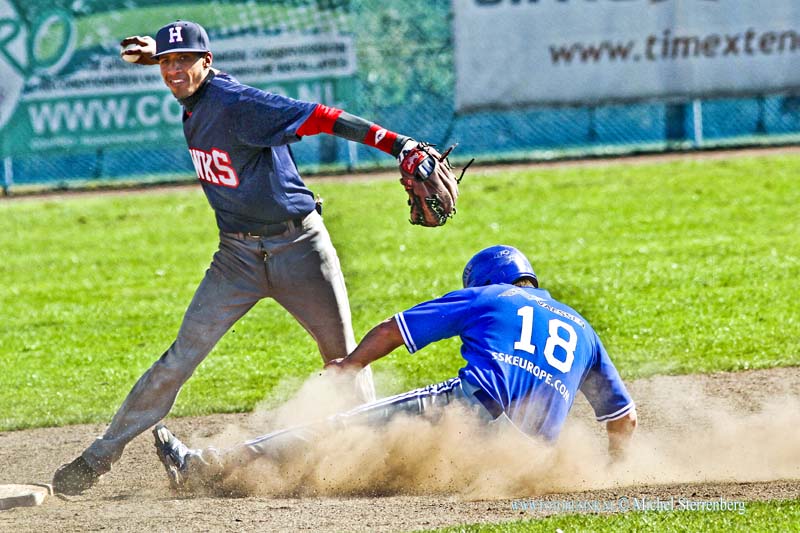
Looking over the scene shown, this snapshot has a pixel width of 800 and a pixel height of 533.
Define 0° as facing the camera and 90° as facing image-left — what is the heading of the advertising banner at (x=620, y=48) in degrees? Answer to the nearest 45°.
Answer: approximately 0°

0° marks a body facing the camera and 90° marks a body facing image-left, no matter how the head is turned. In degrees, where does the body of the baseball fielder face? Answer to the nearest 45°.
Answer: approximately 45°

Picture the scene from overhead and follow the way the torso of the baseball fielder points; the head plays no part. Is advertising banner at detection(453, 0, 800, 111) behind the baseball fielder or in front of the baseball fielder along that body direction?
behind

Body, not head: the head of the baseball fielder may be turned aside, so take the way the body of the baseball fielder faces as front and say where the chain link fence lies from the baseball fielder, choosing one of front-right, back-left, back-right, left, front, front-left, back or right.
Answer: back-right

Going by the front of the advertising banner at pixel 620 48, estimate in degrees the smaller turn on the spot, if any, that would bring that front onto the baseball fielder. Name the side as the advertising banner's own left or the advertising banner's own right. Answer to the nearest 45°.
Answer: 0° — it already faces them

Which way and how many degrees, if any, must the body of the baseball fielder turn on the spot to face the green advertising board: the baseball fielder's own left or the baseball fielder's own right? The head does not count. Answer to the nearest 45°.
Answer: approximately 135° to the baseball fielder's own right
